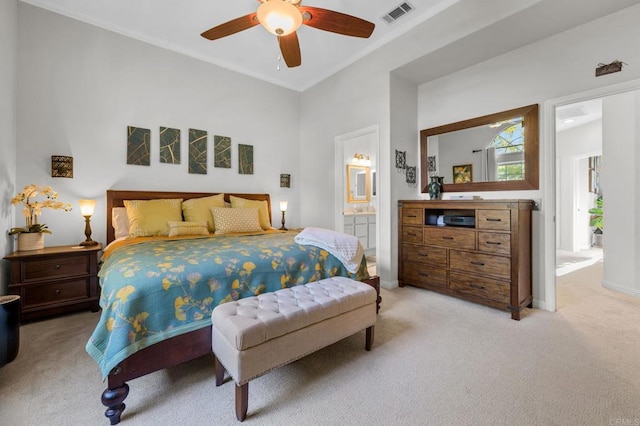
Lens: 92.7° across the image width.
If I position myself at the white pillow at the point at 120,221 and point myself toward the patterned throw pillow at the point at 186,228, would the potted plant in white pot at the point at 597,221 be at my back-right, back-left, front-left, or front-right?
front-left

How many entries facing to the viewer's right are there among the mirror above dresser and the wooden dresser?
0

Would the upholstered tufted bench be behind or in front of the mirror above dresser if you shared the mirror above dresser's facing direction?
in front

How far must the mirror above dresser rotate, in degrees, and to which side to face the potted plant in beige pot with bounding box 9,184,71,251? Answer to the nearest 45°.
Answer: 0° — it already faces it

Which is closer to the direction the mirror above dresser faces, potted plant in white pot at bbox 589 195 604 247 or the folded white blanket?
the folded white blanket

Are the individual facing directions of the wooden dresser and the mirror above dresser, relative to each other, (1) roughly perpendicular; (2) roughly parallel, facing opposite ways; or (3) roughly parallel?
roughly parallel

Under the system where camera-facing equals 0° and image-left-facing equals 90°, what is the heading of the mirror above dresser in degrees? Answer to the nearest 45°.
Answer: approximately 45°

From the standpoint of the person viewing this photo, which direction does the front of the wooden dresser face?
facing the viewer and to the left of the viewer

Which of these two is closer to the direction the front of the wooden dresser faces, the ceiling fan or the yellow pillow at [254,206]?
the ceiling fan

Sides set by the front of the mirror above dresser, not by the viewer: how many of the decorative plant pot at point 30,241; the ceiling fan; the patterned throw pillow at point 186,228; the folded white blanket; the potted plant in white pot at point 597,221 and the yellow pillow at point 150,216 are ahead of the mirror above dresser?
5

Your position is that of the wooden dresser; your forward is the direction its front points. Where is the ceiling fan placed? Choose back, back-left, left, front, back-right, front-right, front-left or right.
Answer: front

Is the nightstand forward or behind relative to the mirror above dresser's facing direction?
forward
